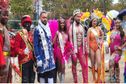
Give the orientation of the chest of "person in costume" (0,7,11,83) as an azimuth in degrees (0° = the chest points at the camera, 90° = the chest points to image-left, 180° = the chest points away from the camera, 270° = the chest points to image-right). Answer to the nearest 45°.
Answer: approximately 315°

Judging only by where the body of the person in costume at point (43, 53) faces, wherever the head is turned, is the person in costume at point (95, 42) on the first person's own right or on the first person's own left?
on the first person's own left

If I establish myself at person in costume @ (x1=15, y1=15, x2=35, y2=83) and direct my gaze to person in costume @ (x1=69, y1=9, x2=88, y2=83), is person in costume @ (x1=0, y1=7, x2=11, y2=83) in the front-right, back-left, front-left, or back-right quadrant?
back-right

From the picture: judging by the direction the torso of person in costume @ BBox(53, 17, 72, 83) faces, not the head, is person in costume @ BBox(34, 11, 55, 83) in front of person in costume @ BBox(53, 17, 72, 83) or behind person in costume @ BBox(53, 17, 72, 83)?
in front

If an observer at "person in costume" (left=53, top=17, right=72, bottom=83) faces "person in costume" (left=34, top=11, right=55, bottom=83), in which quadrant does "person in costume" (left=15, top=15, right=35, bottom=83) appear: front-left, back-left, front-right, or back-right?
front-right

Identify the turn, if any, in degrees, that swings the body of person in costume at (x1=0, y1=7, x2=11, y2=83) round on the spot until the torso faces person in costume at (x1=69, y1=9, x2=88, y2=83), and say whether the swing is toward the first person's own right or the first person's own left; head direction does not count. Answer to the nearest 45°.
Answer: approximately 90° to the first person's own left

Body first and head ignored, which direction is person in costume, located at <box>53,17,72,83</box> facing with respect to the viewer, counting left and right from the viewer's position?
facing the viewer

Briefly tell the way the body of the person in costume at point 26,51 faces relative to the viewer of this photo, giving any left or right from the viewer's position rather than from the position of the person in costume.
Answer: facing the viewer and to the right of the viewer

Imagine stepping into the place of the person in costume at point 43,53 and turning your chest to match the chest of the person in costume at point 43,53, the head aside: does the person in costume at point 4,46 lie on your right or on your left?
on your right
